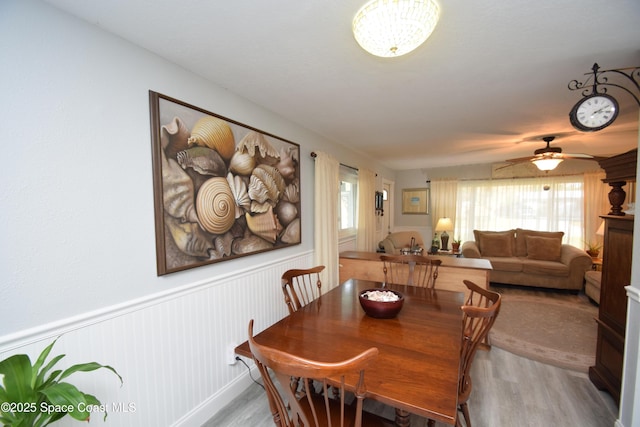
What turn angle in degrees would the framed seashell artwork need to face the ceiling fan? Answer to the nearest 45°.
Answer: approximately 45° to its left

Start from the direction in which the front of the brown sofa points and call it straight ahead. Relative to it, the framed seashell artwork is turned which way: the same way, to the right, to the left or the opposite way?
to the left

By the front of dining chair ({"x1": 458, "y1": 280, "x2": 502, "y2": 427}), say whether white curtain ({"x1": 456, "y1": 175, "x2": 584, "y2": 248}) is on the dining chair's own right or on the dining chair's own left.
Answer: on the dining chair's own right

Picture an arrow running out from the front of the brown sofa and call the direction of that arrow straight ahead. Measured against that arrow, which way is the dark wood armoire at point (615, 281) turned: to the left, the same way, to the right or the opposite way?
to the right

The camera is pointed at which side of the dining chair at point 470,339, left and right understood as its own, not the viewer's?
left

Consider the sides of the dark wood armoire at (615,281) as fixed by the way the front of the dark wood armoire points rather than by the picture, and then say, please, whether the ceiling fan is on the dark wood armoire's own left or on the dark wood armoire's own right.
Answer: on the dark wood armoire's own right

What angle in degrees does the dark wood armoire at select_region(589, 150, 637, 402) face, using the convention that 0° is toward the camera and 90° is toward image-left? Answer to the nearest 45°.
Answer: approximately 90°

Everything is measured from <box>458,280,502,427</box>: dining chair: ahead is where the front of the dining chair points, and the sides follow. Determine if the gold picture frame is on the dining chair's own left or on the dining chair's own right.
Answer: on the dining chair's own right

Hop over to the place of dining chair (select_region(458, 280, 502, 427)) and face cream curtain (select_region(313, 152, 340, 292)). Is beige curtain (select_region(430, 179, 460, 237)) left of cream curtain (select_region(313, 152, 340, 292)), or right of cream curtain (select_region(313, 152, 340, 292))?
right

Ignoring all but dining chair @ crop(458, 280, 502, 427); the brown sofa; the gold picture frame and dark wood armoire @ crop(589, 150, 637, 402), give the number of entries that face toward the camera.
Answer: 2

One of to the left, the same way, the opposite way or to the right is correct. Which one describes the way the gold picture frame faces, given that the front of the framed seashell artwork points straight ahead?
to the right
